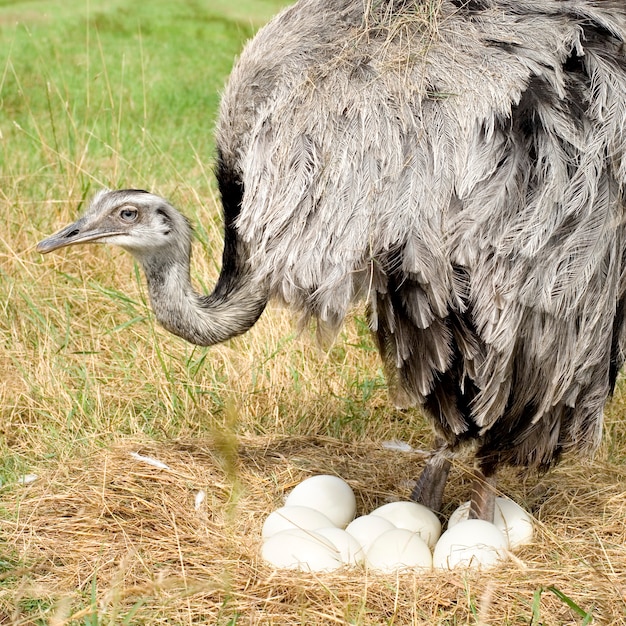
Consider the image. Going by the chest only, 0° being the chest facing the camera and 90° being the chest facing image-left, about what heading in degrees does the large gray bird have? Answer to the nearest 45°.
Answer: approximately 90°
